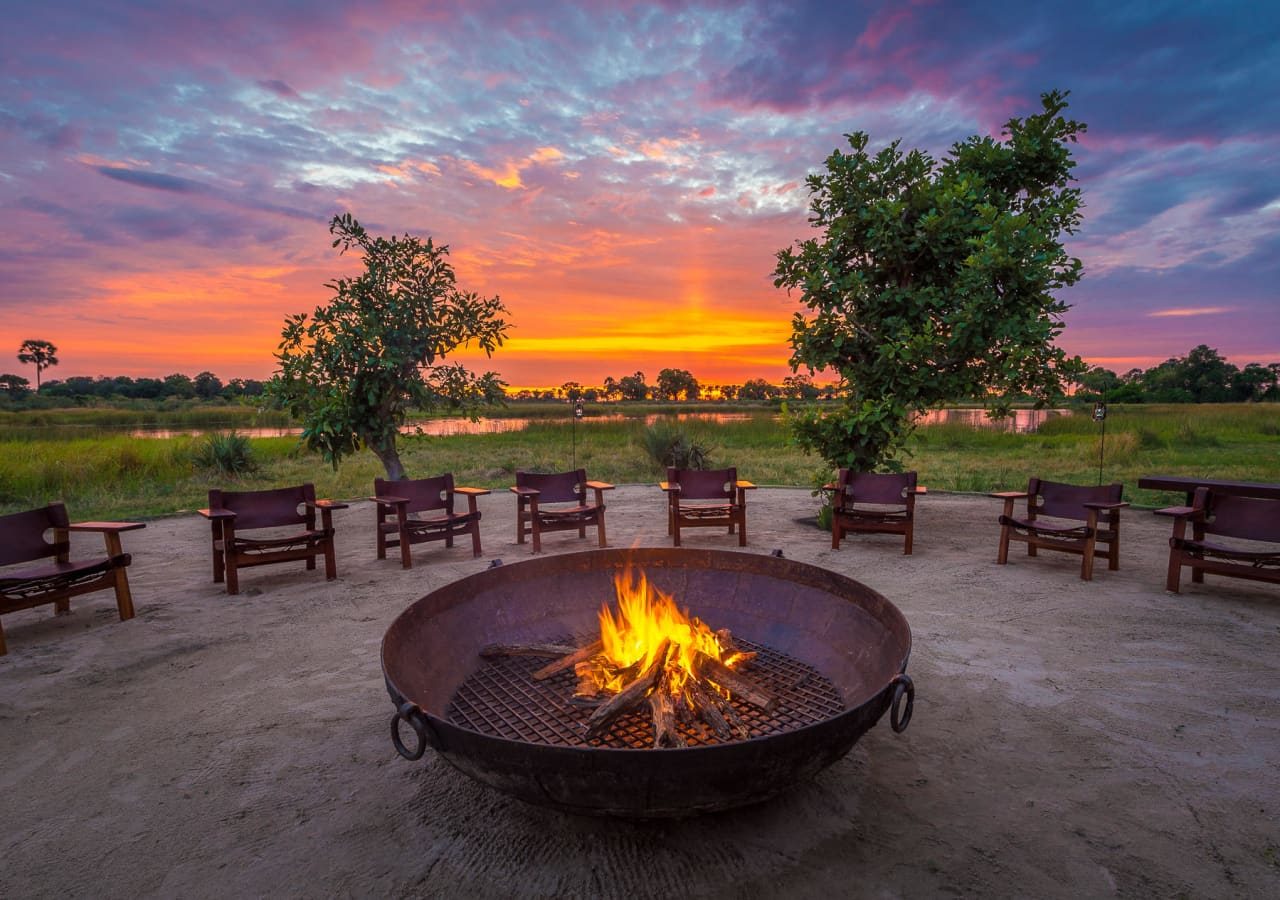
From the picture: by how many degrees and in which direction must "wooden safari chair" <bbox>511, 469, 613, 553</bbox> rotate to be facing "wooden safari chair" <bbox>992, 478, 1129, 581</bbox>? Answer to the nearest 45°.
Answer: approximately 45° to its left

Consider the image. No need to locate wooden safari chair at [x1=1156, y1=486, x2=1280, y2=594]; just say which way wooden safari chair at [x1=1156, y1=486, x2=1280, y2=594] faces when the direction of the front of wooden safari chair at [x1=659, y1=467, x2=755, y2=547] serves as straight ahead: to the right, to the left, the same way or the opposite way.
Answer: to the right

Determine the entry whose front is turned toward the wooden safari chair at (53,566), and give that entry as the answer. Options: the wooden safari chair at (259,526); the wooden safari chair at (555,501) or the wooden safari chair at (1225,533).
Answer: the wooden safari chair at (1225,533)

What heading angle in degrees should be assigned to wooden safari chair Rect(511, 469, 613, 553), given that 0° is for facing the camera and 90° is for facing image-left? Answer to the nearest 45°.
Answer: approximately 315°

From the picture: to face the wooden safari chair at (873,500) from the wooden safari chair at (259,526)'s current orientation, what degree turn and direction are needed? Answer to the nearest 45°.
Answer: approximately 45° to its left

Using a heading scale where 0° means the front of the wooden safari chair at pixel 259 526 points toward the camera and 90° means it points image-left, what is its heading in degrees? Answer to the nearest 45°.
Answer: approximately 315°

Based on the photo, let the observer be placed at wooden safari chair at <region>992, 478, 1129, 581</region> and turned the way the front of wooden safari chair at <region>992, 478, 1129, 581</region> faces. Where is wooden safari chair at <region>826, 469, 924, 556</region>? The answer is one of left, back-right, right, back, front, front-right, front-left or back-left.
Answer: front-right

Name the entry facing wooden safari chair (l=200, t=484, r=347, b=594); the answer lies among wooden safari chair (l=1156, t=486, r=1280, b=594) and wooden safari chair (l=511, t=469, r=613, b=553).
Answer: wooden safari chair (l=1156, t=486, r=1280, b=594)

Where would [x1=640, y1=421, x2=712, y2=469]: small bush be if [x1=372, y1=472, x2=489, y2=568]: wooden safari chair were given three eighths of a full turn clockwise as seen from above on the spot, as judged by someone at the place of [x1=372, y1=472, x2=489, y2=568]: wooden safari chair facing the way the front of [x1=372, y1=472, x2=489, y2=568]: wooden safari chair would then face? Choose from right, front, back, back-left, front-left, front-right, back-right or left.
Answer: back-right

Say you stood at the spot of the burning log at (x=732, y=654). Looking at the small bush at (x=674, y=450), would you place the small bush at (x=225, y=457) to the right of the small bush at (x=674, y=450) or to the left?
left

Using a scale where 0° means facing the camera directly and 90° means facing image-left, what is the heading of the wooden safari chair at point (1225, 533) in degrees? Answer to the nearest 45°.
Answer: approximately 45°

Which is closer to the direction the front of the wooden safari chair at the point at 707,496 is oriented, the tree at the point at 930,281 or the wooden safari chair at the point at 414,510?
the wooden safari chair

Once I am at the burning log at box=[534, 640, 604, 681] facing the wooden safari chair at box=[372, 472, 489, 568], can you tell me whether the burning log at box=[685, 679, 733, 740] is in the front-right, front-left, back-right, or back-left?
back-right

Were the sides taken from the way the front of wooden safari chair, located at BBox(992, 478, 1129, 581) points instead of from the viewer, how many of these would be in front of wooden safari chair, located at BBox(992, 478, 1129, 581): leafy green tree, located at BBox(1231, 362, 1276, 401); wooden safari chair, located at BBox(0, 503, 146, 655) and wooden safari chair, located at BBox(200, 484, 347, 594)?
2
